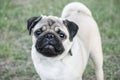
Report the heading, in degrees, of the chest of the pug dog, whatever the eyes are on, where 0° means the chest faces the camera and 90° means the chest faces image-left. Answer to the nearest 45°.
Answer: approximately 45°
